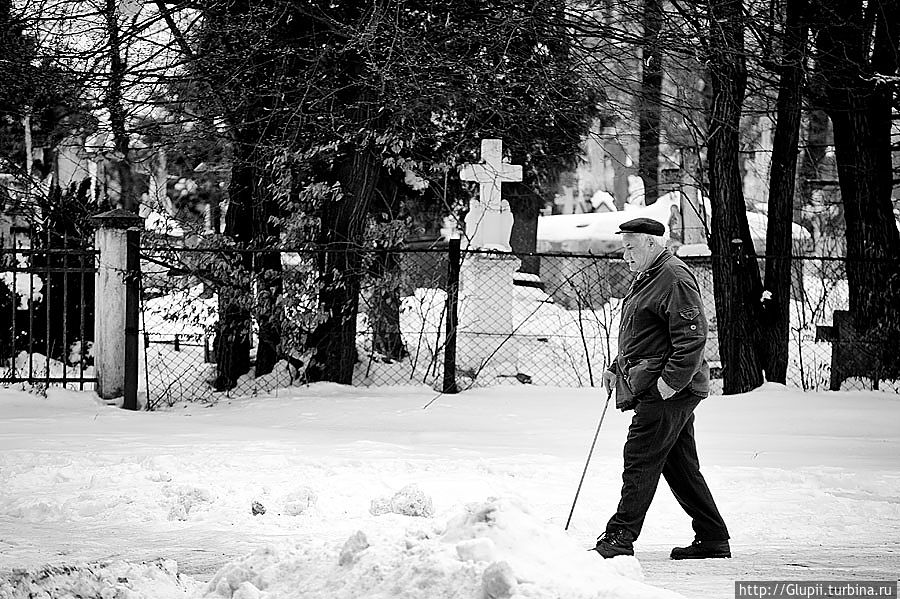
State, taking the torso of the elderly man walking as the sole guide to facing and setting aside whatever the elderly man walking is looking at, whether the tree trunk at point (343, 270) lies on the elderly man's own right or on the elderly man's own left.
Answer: on the elderly man's own right

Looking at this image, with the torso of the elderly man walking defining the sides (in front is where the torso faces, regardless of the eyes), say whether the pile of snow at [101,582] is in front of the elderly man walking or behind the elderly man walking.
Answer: in front

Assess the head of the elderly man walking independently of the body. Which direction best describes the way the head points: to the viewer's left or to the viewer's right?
to the viewer's left

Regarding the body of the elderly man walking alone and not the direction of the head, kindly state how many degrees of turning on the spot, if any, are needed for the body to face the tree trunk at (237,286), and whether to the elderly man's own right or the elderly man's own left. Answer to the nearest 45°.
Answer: approximately 45° to the elderly man's own right

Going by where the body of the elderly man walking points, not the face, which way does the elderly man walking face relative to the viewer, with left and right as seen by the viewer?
facing to the left of the viewer

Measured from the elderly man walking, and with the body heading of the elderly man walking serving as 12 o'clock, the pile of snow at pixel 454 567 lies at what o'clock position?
The pile of snow is roughly at 10 o'clock from the elderly man walking.

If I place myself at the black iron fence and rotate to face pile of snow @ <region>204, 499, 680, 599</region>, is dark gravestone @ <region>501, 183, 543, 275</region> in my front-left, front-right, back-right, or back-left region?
back-left

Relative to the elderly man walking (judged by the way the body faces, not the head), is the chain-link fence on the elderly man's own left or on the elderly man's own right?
on the elderly man's own right

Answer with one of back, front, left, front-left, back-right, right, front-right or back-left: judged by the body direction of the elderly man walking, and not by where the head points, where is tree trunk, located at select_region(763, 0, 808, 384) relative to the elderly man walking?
right

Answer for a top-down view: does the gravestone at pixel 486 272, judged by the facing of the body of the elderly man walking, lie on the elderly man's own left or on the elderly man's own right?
on the elderly man's own right

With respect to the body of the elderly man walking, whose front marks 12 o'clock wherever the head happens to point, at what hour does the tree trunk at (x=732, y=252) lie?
The tree trunk is roughly at 3 o'clock from the elderly man walking.
